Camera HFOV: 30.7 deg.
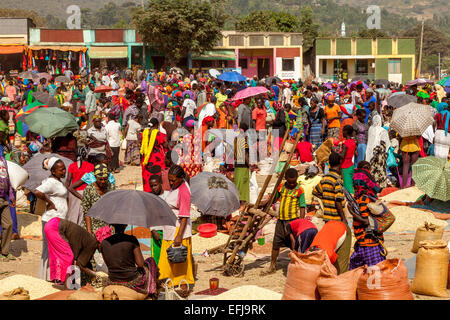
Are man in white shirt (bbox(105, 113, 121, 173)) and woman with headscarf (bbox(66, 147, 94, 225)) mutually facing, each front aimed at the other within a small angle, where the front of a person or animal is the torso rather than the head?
no

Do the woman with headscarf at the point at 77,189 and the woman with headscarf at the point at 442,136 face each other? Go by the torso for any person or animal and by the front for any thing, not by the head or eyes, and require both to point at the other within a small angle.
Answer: no

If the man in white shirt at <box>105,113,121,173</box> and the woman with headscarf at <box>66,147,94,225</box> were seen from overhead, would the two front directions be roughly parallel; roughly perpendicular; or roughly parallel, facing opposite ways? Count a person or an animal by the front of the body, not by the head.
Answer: roughly parallel
